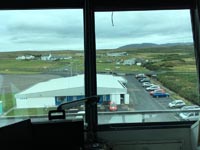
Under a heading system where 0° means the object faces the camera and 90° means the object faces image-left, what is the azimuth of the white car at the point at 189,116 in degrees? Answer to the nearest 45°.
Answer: approximately 90°
